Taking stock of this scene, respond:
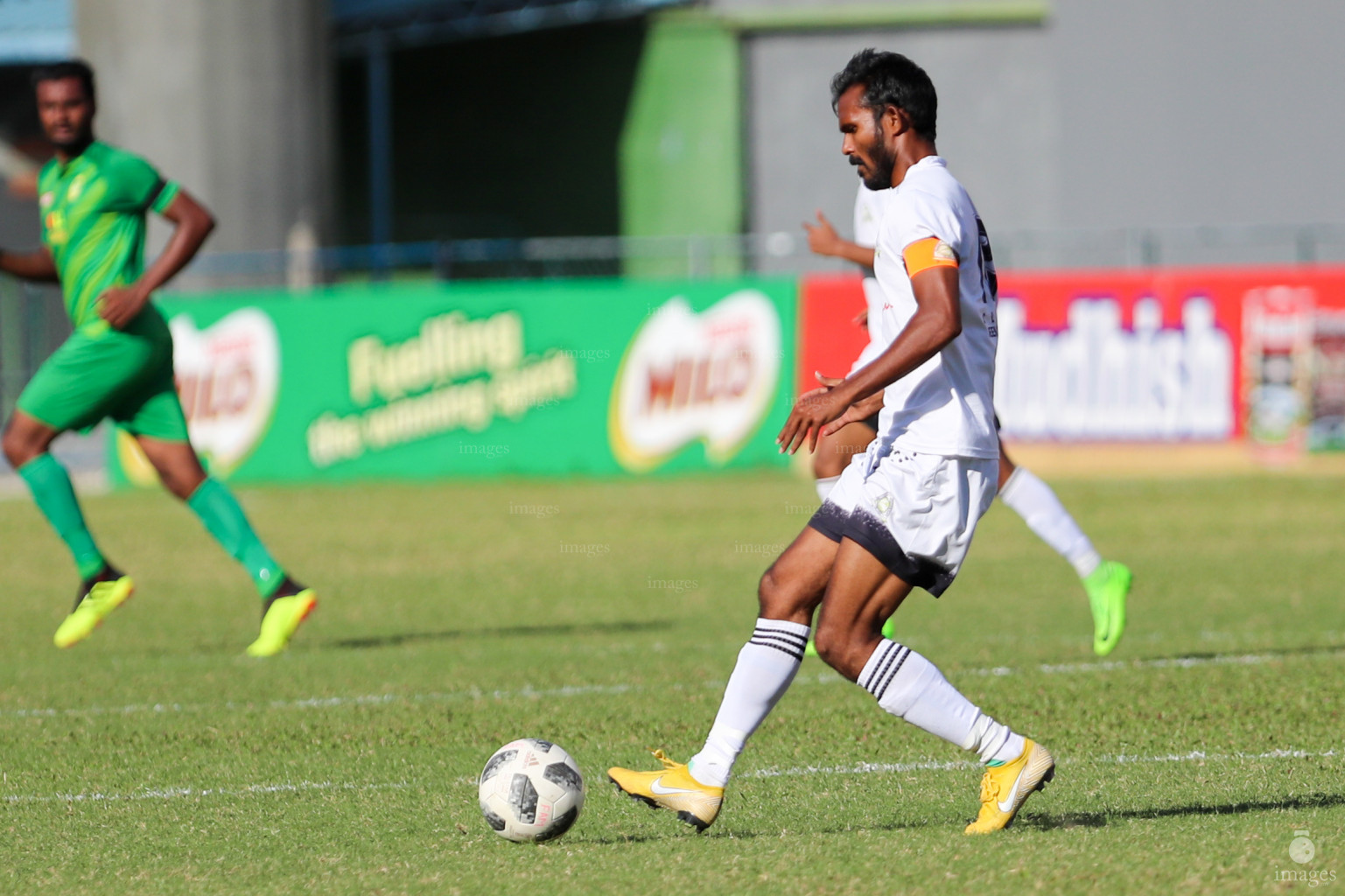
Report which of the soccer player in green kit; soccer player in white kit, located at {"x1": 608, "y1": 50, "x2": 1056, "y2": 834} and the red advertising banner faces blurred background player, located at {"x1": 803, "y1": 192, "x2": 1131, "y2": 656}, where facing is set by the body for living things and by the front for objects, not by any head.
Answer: the red advertising banner

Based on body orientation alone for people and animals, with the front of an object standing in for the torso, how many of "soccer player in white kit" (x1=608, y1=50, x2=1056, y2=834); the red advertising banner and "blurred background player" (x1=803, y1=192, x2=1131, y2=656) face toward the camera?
1

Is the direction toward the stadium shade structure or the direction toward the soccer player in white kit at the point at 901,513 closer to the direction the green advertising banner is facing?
the soccer player in white kit

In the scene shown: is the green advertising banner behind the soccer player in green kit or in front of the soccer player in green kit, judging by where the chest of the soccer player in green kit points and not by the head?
behind

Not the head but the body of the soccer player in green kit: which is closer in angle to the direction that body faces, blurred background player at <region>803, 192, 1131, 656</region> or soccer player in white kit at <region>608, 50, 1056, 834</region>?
the soccer player in white kit

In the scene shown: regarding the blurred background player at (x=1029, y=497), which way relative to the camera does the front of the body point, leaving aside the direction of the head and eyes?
to the viewer's left

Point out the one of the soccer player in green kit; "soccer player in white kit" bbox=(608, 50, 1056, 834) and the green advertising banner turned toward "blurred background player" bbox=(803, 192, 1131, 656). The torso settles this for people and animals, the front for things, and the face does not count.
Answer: the green advertising banner

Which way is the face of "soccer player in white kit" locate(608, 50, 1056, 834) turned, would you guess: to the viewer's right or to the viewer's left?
to the viewer's left

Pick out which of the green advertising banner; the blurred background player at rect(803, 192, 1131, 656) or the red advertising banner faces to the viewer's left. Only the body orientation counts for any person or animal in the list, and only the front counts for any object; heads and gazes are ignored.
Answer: the blurred background player

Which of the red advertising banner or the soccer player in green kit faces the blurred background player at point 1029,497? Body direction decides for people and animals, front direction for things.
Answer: the red advertising banner

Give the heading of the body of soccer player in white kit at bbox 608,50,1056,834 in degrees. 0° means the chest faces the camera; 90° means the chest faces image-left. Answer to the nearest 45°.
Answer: approximately 90°

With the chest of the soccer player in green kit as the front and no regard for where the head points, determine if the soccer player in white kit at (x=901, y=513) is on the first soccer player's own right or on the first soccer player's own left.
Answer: on the first soccer player's own left

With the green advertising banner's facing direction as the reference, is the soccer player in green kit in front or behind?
in front

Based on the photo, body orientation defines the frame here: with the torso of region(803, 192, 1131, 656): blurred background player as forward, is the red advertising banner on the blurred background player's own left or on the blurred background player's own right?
on the blurred background player's own right

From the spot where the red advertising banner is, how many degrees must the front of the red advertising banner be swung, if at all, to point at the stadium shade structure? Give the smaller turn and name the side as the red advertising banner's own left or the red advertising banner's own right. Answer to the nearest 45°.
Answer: approximately 135° to the red advertising banner's own right
